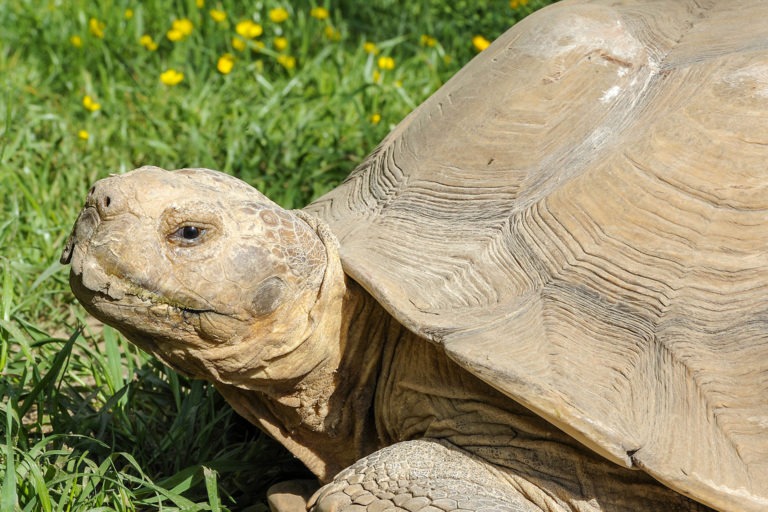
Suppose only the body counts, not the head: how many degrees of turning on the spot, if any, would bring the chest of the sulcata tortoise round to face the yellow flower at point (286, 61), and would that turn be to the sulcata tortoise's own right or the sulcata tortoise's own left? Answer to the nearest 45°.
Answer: approximately 90° to the sulcata tortoise's own right

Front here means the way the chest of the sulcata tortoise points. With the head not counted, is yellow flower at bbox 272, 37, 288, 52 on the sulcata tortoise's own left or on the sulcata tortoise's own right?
on the sulcata tortoise's own right

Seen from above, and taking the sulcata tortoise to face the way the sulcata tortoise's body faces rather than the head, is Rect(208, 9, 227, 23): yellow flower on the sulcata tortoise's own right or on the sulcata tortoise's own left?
on the sulcata tortoise's own right

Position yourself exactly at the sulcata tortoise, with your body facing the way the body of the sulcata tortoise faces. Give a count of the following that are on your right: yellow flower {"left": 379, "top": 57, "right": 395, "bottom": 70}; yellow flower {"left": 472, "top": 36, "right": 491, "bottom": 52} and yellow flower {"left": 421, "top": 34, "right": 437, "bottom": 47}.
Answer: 3

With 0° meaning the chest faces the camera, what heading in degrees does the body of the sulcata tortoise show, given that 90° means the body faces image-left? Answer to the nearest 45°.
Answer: approximately 90°

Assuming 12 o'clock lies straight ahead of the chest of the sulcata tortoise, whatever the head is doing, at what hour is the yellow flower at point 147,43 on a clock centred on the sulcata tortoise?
The yellow flower is roughly at 2 o'clock from the sulcata tortoise.

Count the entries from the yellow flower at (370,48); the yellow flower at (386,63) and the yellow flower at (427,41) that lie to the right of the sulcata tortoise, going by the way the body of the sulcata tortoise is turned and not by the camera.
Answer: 3

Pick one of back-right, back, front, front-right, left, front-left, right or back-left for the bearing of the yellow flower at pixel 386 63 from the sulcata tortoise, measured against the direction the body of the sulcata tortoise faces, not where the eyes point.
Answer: right

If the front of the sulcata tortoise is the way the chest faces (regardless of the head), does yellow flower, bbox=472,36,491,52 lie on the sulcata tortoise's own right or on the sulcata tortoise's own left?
on the sulcata tortoise's own right

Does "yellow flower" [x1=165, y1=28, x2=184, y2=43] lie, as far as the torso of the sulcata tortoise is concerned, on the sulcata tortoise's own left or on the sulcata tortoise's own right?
on the sulcata tortoise's own right

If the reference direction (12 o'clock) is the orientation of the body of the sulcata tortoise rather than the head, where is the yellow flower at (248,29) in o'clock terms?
The yellow flower is roughly at 2 o'clock from the sulcata tortoise.

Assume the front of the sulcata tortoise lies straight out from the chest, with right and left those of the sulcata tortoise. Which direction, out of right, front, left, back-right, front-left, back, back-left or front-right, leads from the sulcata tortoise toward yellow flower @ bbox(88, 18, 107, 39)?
front-right
